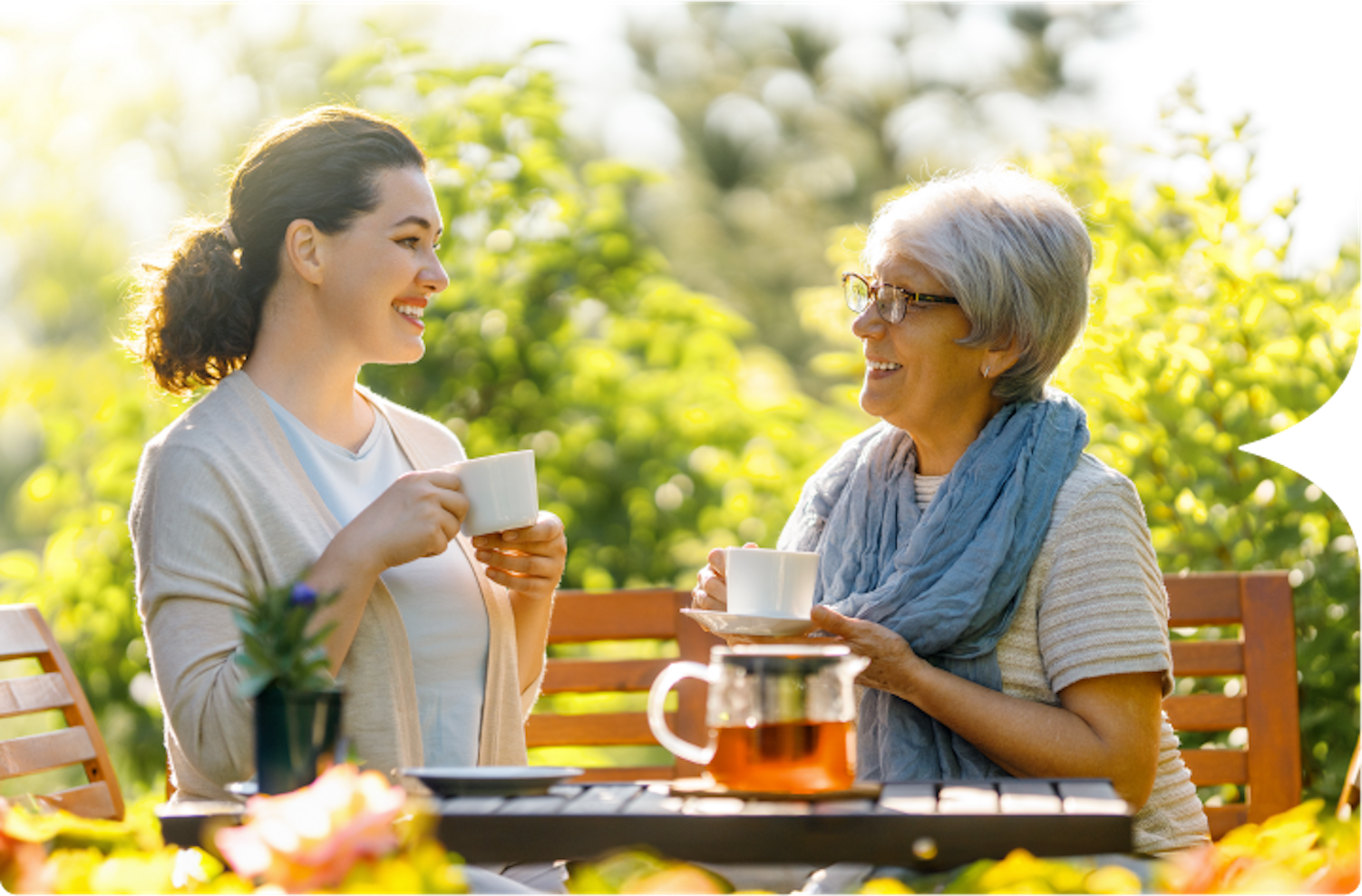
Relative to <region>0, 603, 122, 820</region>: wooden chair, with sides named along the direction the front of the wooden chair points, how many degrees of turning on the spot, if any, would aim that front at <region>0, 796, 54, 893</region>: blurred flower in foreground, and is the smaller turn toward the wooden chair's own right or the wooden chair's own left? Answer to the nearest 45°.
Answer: approximately 45° to the wooden chair's own right

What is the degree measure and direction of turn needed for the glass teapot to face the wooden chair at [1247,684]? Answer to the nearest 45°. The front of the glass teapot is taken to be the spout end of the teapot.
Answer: approximately 45° to its left

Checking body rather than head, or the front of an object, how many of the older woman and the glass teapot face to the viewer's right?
1

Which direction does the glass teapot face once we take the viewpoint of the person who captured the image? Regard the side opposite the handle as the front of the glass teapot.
facing to the right of the viewer

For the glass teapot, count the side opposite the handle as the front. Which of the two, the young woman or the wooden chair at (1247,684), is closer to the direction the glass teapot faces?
the wooden chair

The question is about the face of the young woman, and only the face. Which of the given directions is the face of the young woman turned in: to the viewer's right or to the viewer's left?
to the viewer's right

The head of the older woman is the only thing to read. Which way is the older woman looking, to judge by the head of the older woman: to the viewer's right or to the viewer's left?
to the viewer's left
